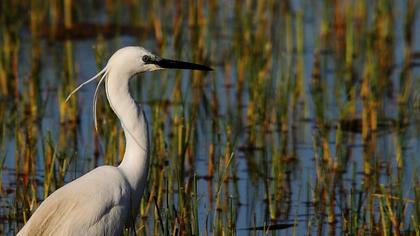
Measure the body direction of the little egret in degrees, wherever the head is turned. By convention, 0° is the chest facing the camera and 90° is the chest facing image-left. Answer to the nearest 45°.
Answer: approximately 270°
